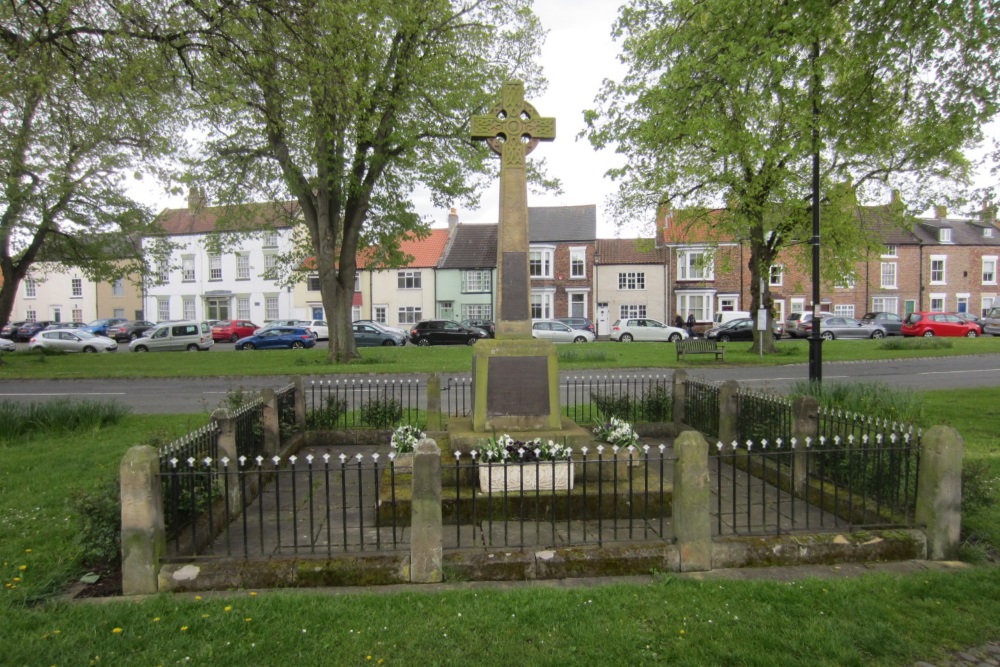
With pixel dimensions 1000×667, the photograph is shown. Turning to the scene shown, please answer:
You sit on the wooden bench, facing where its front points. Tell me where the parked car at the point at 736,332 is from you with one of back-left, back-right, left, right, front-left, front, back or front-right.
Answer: back

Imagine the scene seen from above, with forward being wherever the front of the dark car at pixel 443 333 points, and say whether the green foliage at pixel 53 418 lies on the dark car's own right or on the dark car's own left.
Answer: on the dark car's own right

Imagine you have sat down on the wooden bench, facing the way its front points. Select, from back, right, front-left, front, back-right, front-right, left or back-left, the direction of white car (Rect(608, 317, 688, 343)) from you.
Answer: back

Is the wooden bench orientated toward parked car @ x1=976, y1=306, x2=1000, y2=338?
no

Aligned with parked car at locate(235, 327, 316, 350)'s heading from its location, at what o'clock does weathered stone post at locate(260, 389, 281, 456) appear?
The weathered stone post is roughly at 9 o'clock from the parked car.

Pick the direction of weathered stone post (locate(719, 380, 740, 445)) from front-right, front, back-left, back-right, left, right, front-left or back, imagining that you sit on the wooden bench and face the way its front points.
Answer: front

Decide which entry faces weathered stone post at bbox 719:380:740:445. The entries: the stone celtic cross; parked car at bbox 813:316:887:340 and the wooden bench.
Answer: the wooden bench

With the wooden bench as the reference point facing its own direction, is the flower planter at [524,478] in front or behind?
in front

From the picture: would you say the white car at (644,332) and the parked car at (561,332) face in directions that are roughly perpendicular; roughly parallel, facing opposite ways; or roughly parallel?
roughly parallel

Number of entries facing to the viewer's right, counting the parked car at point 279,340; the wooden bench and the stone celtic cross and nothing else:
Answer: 0

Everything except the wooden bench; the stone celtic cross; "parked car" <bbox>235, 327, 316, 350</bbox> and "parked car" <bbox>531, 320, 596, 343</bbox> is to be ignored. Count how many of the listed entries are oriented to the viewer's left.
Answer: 1

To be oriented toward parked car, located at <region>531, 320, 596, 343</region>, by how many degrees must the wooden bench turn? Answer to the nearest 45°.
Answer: approximately 135° to its right

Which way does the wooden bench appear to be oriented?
toward the camera

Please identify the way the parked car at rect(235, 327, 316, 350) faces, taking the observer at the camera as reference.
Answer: facing to the left of the viewer

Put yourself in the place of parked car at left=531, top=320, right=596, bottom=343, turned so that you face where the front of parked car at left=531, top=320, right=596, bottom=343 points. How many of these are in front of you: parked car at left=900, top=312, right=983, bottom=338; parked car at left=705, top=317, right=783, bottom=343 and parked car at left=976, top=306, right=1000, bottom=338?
3

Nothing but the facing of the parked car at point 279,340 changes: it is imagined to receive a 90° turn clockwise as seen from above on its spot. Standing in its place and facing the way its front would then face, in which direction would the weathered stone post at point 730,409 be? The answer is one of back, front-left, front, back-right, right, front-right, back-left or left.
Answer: back

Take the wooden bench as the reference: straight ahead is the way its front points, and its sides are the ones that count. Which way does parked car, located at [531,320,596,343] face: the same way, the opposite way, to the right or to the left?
to the left

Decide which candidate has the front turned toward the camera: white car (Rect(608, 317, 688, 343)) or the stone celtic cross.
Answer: the stone celtic cross
